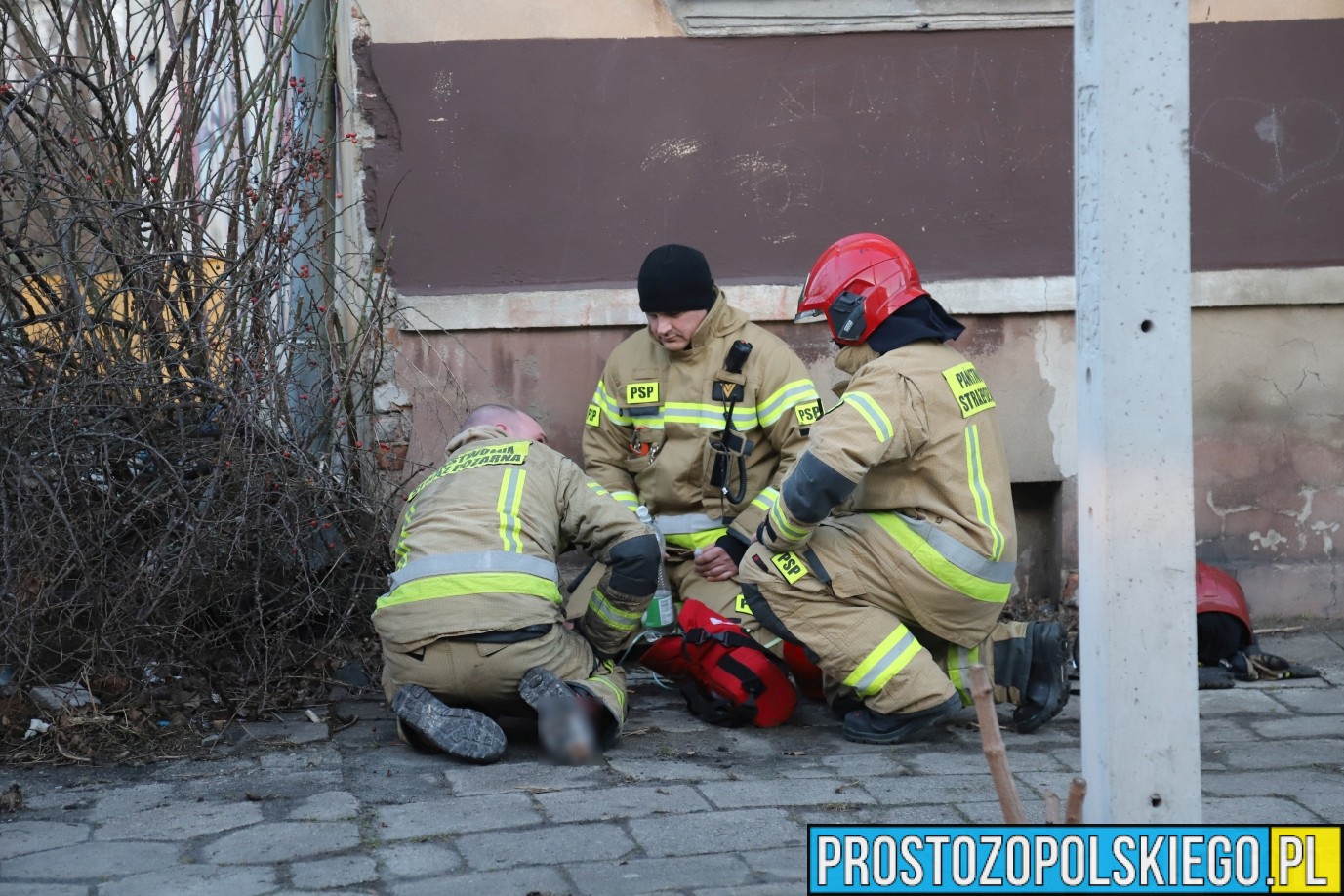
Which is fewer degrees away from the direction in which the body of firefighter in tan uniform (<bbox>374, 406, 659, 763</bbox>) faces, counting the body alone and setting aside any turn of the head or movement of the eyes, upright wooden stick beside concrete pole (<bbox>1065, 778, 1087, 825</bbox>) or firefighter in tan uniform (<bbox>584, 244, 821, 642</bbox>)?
the firefighter in tan uniform

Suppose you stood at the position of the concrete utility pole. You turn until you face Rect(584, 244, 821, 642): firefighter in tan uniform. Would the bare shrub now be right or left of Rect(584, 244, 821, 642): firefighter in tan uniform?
left

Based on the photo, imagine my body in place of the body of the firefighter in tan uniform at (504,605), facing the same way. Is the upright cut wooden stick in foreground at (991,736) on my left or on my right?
on my right

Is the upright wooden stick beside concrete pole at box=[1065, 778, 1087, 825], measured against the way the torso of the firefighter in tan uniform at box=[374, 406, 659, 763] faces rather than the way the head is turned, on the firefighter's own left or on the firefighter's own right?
on the firefighter's own right

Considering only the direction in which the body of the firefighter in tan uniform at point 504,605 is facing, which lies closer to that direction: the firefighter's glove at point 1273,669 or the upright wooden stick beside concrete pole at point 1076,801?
the firefighter's glove

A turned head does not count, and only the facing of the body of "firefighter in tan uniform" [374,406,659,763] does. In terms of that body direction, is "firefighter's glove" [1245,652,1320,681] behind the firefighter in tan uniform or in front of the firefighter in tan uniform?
in front

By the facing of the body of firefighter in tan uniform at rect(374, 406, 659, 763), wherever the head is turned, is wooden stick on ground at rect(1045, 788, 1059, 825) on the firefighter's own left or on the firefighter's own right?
on the firefighter's own right

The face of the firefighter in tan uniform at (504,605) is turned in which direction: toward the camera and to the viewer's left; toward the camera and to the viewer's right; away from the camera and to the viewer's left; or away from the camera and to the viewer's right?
away from the camera and to the viewer's right

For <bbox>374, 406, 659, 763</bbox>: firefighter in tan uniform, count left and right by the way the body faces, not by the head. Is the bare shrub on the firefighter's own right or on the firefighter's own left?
on the firefighter's own left

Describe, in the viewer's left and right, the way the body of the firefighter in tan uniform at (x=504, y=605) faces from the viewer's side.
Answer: facing away from the viewer and to the right of the viewer

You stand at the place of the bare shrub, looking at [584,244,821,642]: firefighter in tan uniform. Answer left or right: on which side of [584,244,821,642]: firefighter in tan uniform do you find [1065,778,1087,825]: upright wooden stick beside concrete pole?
right
